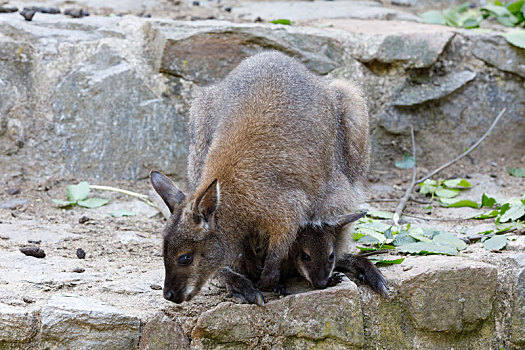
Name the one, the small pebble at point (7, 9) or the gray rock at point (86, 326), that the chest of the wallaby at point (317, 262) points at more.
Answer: the gray rock

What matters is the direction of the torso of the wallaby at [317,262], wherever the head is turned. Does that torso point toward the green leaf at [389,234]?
no

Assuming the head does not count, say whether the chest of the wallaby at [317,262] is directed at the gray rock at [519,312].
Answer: no

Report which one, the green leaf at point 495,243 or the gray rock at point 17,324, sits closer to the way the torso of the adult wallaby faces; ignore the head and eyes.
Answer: the gray rock

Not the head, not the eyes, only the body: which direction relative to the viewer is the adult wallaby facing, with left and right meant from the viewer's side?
facing the viewer and to the left of the viewer

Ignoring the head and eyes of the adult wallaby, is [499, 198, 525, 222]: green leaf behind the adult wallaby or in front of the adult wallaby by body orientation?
behind

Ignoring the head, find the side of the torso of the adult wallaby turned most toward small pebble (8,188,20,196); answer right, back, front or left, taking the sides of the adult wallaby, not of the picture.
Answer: right

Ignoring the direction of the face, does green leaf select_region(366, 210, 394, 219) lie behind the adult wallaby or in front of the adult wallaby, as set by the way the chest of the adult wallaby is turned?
behind

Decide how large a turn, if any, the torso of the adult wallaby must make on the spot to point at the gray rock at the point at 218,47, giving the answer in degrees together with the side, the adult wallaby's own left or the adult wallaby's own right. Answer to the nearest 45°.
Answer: approximately 135° to the adult wallaby's own right

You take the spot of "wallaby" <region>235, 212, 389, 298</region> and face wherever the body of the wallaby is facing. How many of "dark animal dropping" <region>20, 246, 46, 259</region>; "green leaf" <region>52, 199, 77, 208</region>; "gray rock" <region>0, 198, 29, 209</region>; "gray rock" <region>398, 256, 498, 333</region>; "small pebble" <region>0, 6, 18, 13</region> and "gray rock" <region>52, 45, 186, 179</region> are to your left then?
1

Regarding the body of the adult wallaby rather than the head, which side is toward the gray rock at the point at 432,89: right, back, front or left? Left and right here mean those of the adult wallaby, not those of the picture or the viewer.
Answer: back

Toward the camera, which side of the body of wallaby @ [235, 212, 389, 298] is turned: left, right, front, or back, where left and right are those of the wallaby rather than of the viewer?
front

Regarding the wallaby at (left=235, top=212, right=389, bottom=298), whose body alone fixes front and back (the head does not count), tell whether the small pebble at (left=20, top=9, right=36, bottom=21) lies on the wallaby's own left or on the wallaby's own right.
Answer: on the wallaby's own right

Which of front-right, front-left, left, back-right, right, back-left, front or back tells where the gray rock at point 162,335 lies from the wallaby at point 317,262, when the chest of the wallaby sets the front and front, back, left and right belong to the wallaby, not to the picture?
front-right

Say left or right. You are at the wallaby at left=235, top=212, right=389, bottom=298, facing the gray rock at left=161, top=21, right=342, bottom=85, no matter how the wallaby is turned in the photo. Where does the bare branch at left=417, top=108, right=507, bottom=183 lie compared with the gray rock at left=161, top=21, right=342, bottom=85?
right

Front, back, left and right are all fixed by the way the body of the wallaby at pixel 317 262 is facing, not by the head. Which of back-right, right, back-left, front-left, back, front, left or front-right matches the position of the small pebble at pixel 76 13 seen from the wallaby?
back-right

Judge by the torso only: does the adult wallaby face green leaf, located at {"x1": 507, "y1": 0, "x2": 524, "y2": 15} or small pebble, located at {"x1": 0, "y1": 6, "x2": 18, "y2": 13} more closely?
the small pebble

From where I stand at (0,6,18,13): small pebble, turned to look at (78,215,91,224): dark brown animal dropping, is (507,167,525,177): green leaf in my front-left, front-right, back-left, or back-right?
front-left

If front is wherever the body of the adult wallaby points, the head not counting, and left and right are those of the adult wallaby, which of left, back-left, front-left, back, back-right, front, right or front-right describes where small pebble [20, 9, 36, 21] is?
right

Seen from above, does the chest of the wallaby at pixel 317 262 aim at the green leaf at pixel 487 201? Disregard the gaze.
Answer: no
